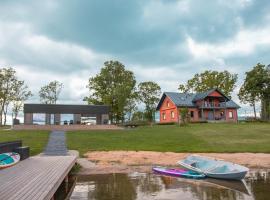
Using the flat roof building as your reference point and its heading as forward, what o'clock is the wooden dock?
The wooden dock is roughly at 12 o'clock from the flat roof building.

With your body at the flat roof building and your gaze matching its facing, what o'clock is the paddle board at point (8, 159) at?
The paddle board is roughly at 12 o'clock from the flat roof building.

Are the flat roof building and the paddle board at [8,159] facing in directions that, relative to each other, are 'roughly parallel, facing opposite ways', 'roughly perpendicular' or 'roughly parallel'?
roughly perpendicular

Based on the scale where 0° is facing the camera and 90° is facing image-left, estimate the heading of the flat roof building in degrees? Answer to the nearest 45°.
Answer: approximately 0°

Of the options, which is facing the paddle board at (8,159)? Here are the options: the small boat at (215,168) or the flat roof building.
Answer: the flat roof building
